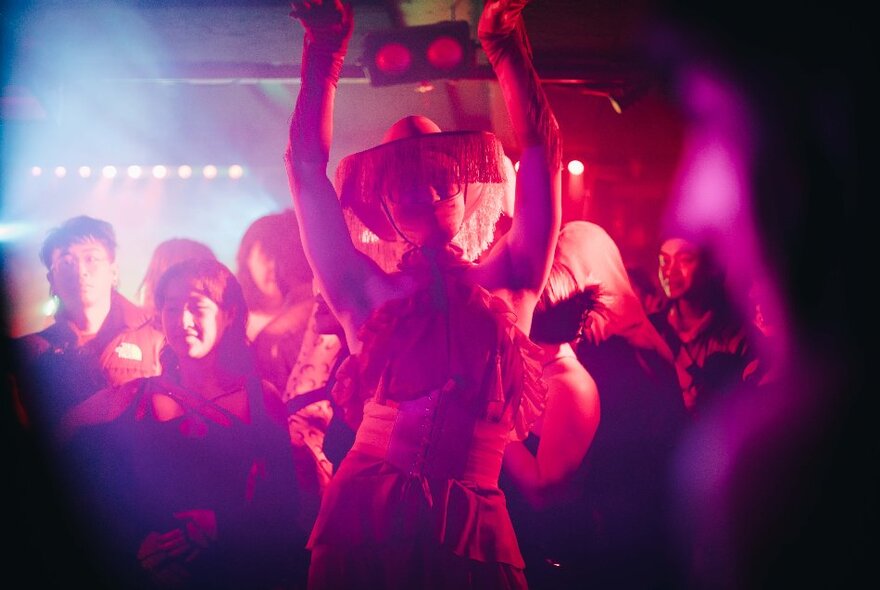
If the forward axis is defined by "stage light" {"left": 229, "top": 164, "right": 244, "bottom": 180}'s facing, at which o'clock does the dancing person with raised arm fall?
The dancing person with raised arm is roughly at 11 o'clock from the stage light.

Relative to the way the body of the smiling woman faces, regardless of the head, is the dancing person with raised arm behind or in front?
in front

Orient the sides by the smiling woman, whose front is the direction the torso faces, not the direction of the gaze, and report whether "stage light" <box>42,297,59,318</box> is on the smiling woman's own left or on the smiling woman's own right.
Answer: on the smiling woman's own right

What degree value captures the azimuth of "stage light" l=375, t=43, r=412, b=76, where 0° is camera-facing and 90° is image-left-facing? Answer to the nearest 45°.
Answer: approximately 0°

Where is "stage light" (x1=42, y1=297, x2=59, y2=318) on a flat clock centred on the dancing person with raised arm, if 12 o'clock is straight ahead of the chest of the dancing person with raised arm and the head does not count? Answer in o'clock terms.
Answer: The stage light is roughly at 4 o'clock from the dancing person with raised arm.

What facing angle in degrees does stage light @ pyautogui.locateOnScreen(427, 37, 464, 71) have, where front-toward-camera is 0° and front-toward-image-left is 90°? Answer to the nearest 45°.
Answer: approximately 0°
